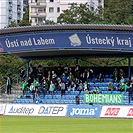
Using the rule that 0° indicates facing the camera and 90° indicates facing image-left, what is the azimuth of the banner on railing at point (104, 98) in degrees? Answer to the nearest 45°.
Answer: approximately 0°

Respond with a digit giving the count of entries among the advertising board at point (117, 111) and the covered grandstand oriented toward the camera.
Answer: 2

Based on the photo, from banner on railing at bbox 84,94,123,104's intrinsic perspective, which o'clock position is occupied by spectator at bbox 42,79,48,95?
The spectator is roughly at 4 o'clock from the banner on railing.

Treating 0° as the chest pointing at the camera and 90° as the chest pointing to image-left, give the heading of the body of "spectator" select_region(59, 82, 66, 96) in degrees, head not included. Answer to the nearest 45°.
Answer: approximately 0°

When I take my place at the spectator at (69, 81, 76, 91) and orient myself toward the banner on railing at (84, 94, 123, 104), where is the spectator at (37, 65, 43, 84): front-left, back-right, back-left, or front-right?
back-right

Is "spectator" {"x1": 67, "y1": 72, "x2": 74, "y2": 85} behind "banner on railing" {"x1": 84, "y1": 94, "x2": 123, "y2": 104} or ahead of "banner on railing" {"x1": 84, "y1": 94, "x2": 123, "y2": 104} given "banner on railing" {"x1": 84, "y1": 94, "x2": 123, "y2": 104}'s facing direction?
behind

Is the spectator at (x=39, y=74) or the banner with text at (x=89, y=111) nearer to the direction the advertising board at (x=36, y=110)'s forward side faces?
the banner with text

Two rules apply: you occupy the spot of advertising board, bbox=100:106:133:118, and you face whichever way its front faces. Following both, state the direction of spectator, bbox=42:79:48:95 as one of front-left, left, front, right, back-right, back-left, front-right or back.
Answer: back-right

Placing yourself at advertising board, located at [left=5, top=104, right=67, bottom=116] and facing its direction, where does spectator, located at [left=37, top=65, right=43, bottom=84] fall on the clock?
The spectator is roughly at 6 o'clock from the advertising board.

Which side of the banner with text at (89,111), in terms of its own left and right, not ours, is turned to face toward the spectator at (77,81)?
back

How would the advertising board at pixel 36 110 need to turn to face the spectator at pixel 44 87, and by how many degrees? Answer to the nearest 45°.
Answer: approximately 180°

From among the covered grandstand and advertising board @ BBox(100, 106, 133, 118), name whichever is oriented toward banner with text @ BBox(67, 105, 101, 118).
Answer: the covered grandstand
